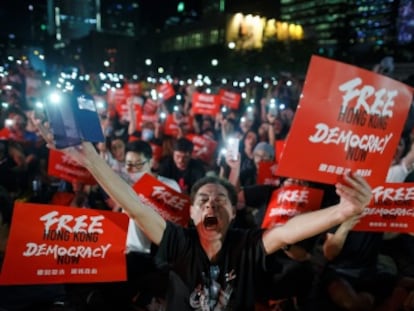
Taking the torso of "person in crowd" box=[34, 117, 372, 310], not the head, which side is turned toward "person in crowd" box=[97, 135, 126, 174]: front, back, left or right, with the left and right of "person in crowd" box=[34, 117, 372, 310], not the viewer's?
back

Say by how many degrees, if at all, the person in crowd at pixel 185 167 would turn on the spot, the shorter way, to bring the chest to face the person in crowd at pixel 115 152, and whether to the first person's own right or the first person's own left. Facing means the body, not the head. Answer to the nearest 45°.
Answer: approximately 90° to the first person's own right

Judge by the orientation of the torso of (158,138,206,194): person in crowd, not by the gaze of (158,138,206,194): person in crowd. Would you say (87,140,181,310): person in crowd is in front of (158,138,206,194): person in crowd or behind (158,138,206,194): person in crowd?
in front

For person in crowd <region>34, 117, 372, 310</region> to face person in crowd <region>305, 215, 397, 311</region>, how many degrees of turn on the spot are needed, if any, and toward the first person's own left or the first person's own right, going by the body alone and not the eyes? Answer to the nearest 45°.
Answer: approximately 135° to the first person's own left

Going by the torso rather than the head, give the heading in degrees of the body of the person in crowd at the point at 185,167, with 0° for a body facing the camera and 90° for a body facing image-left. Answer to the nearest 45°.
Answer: approximately 0°

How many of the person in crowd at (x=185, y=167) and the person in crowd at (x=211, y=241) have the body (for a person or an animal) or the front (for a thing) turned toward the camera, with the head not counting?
2
